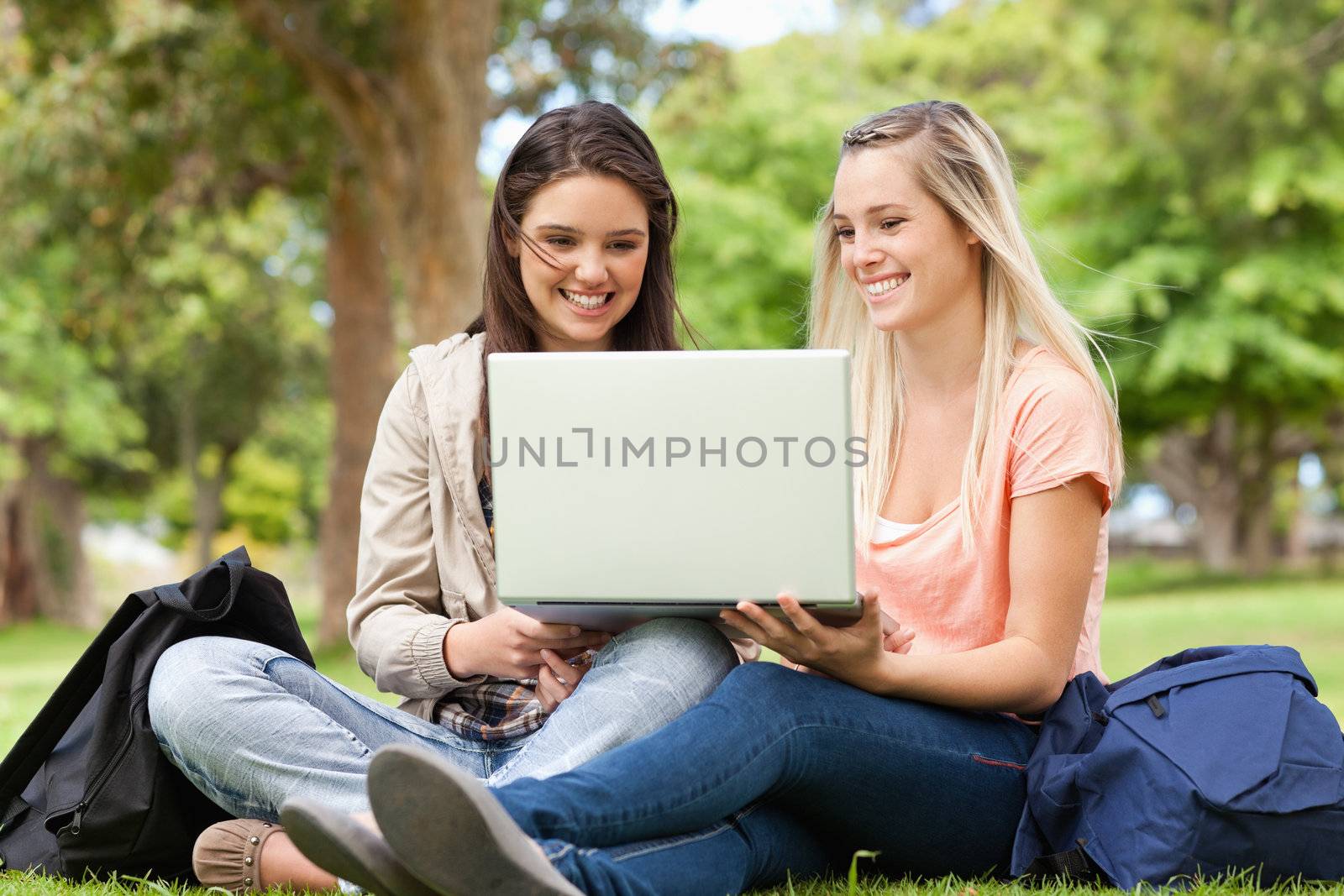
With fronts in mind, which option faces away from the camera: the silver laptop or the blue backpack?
the silver laptop

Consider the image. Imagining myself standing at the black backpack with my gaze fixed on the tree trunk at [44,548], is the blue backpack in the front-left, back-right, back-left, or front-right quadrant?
back-right

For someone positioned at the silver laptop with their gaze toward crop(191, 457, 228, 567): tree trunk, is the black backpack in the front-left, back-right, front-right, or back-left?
front-left

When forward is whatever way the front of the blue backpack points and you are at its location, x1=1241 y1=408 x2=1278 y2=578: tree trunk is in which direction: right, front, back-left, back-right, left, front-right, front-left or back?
back-left

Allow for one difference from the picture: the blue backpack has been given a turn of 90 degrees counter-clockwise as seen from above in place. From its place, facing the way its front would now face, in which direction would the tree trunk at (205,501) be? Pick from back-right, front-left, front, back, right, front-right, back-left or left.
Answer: left

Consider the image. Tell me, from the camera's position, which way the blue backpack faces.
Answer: facing the viewer and to the right of the viewer

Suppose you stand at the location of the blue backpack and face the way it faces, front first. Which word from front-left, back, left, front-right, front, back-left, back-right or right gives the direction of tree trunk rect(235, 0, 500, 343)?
back

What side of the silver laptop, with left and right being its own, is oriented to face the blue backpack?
right

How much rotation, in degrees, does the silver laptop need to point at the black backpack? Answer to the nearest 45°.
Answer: approximately 45° to its left

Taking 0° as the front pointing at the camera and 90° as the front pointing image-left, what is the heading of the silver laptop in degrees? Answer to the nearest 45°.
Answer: approximately 180°

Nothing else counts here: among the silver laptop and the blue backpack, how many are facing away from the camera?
1

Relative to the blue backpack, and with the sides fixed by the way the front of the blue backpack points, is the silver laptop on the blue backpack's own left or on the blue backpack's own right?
on the blue backpack's own right

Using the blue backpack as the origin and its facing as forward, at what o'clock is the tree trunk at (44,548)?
The tree trunk is roughly at 6 o'clock from the blue backpack.

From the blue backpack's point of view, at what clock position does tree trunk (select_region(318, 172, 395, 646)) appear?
The tree trunk is roughly at 6 o'clock from the blue backpack.

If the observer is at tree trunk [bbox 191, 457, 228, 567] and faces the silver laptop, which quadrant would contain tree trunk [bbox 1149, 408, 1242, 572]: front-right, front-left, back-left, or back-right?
front-left
